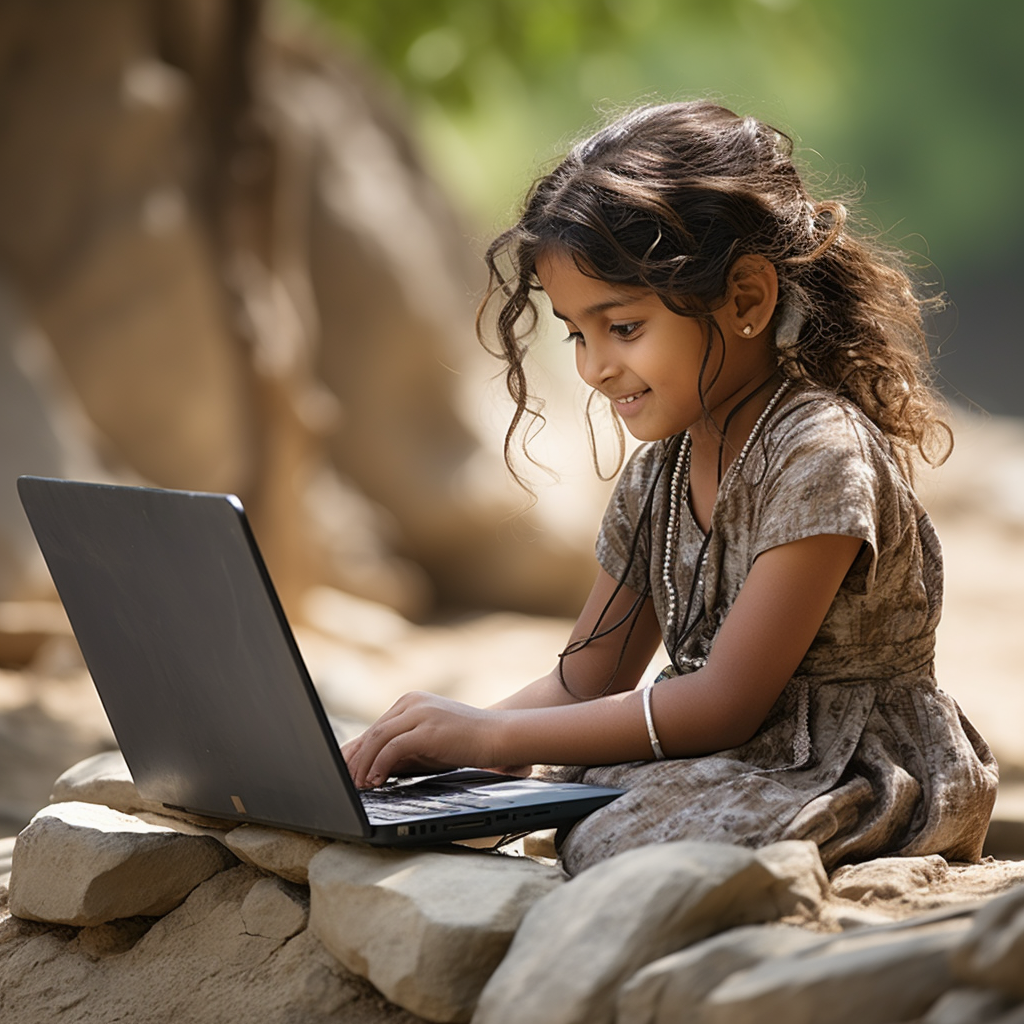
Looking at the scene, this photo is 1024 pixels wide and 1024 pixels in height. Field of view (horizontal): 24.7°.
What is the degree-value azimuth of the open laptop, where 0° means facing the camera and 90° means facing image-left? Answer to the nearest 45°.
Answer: approximately 225°

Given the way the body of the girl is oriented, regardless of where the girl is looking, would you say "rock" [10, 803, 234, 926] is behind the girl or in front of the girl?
in front

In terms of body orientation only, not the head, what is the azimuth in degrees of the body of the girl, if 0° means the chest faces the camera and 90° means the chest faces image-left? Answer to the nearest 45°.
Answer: approximately 45°

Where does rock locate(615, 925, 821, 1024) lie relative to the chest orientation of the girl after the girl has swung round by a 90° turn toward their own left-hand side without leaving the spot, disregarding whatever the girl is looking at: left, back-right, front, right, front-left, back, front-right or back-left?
front-right

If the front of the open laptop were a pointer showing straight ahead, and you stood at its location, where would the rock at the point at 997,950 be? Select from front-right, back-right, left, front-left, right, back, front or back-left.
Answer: right

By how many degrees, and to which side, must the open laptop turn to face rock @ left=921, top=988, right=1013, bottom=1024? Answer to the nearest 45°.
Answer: approximately 90° to its right

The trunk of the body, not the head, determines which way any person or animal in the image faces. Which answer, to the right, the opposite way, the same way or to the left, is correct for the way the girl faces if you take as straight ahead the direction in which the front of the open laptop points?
the opposite way

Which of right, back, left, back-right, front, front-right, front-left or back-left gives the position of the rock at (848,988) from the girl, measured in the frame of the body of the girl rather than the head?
front-left
